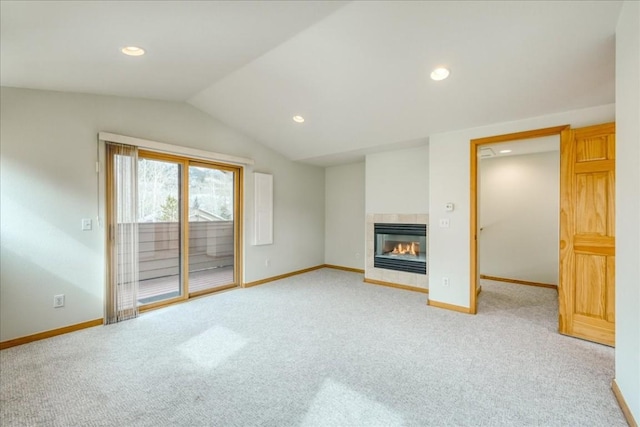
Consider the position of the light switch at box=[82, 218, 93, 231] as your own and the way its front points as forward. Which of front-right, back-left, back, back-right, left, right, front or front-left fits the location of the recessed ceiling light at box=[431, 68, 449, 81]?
front-left

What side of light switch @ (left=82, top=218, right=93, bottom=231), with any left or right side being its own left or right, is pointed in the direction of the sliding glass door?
left

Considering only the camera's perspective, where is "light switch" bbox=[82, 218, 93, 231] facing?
facing the viewer

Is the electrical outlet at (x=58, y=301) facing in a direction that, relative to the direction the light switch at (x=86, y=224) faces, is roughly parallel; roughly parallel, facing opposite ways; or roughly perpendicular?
roughly parallel

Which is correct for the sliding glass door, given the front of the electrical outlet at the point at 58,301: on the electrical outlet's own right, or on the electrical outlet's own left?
on the electrical outlet's own left

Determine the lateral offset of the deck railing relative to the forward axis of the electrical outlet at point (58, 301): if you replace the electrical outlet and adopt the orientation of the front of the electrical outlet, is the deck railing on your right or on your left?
on your left

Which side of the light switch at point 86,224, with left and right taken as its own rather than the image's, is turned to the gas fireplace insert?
left

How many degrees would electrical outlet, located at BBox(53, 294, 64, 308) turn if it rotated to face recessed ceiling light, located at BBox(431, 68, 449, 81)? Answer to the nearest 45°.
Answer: approximately 45° to its left
